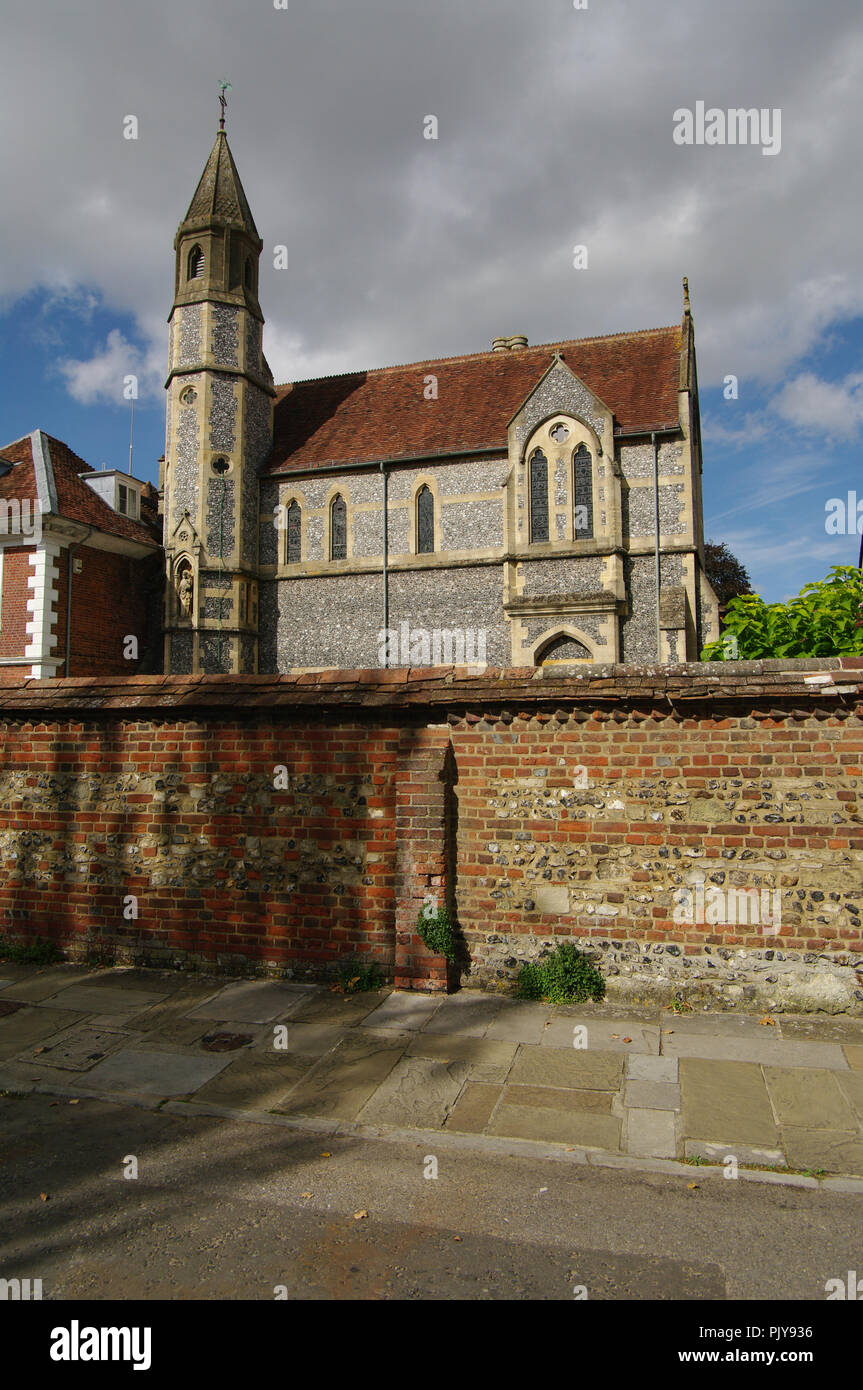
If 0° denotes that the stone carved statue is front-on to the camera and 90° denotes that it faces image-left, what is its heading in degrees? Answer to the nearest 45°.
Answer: approximately 0°

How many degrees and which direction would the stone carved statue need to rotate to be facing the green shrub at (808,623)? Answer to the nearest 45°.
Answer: approximately 45° to its left

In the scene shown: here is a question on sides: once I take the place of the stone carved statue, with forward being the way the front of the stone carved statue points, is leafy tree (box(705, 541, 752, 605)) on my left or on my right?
on my left

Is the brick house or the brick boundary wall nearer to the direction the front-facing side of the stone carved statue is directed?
the brick boundary wall

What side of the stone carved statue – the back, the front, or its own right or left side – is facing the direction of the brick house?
right

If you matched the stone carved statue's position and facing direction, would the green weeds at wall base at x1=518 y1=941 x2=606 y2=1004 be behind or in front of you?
in front

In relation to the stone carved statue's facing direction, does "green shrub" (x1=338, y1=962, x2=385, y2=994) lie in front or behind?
in front

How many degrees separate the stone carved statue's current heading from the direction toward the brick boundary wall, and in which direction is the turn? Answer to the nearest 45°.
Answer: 0° — it already faces it
